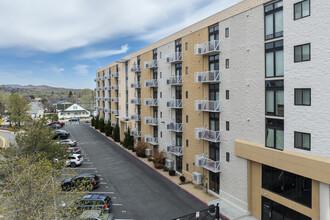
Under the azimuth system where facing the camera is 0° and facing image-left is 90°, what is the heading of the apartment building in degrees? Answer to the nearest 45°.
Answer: approximately 45°
